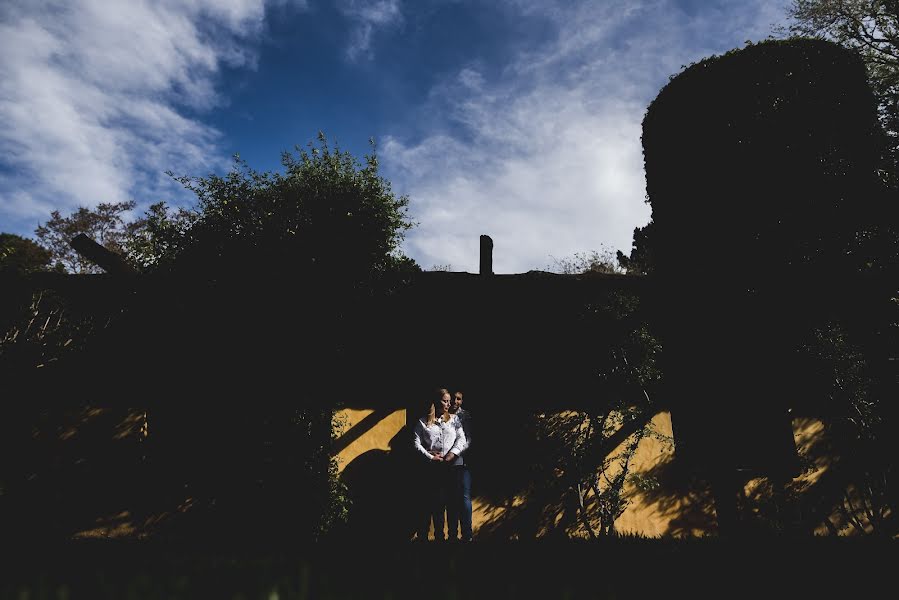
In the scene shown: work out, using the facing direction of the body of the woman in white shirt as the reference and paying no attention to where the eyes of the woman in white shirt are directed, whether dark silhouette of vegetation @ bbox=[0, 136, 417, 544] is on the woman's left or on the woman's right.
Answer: on the woman's right

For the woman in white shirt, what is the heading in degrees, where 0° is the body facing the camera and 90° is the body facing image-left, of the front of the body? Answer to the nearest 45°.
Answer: approximately 0°

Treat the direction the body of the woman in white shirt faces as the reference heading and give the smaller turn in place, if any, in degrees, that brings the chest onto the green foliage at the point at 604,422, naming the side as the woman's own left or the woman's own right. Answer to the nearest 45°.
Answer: approximately 90° to the woman's own left
